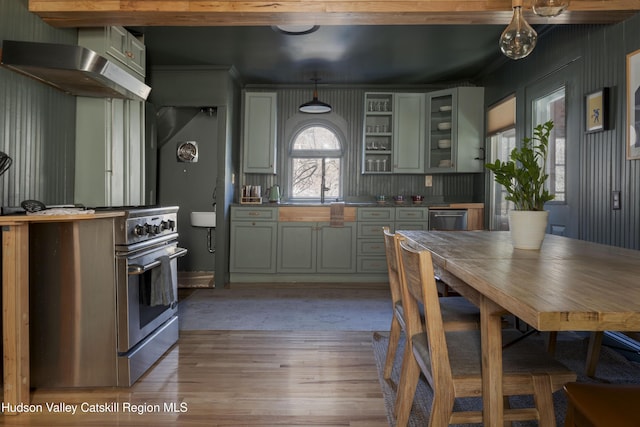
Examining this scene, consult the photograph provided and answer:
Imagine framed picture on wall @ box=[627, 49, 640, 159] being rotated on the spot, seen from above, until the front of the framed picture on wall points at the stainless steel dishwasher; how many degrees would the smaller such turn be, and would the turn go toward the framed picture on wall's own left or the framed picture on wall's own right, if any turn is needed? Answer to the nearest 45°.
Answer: approximately 90° to the framed picture on wall's own right

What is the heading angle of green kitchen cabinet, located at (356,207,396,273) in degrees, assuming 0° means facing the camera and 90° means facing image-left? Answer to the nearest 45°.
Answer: approximately 0°

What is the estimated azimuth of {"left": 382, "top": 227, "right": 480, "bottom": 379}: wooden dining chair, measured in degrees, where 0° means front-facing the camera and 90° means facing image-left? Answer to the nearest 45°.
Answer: approximately 270°

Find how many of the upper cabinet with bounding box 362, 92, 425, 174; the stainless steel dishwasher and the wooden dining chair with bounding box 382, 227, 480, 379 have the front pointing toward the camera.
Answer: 2

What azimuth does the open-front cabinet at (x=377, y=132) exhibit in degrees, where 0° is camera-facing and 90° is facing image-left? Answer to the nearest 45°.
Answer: approximately 0°

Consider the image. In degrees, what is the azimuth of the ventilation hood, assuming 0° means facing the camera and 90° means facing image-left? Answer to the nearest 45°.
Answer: approximately 315°

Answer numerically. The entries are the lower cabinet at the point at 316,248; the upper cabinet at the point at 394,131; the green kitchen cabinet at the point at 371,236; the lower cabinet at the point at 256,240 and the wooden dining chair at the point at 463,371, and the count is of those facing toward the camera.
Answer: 4

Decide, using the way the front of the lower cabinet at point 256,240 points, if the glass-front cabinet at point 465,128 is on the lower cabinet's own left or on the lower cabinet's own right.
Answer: on the lower cabinet's own left
